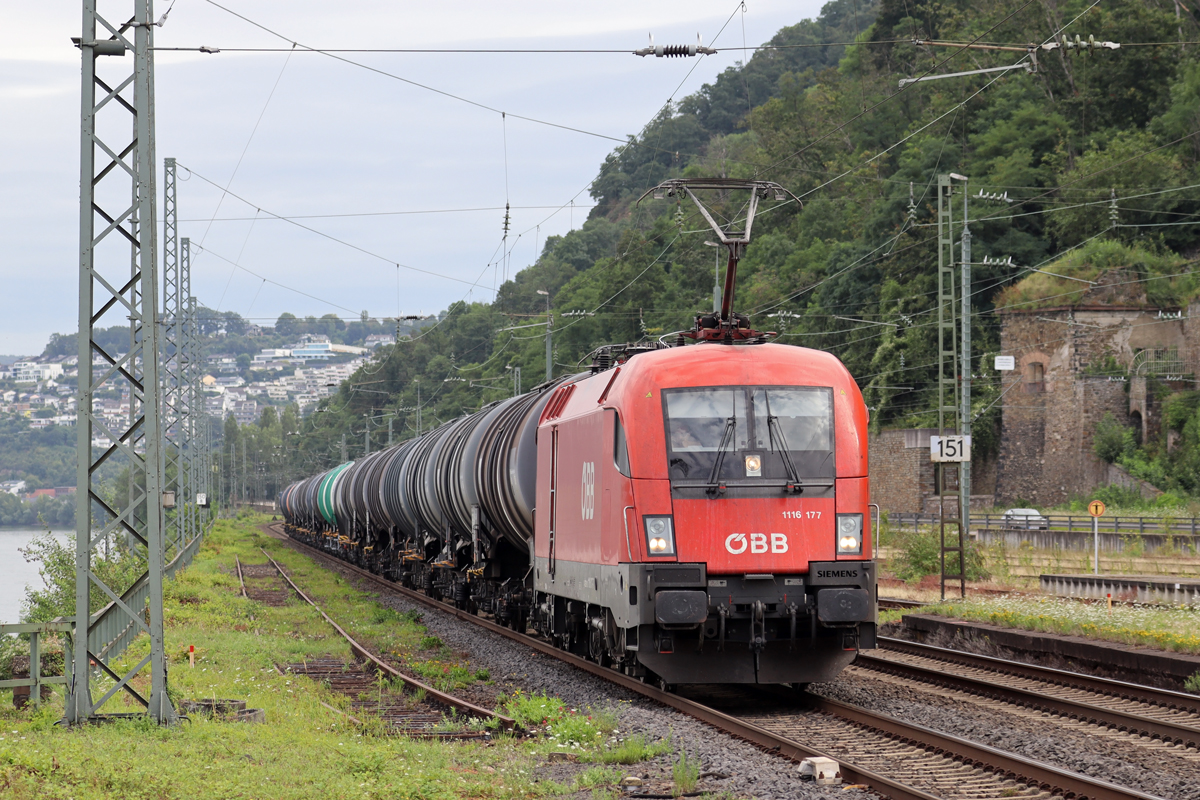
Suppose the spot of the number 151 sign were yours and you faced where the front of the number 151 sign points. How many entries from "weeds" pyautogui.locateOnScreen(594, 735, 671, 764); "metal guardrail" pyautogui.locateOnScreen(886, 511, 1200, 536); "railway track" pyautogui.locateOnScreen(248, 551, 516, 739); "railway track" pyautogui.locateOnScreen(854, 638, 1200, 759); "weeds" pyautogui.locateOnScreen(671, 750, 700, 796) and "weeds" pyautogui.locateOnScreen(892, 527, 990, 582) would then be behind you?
2

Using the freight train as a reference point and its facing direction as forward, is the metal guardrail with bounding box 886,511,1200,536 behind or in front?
behind

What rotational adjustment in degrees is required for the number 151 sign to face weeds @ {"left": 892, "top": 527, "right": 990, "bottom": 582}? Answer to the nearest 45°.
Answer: approximately 180°

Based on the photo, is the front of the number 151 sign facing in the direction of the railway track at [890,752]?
yes

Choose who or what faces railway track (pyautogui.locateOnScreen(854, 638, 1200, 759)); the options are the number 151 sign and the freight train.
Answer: the number 151 sign

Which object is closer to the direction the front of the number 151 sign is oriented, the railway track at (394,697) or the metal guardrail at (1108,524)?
the railway track

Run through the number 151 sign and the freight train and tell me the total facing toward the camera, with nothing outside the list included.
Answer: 2

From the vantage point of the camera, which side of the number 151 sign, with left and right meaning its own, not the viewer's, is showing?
front

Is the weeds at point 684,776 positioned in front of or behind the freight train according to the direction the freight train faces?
in front

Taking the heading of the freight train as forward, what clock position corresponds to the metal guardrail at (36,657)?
The metal guardrail is roughly at 3 o'clock from the freight train.

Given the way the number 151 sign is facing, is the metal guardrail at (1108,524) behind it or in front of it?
behind

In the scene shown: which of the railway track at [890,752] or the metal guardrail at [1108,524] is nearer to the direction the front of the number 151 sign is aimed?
the railway track
